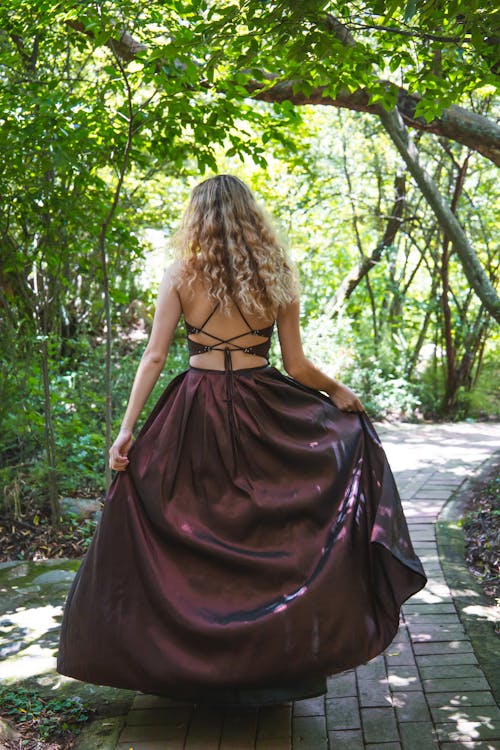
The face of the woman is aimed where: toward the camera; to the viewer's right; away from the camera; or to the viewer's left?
away from the camera

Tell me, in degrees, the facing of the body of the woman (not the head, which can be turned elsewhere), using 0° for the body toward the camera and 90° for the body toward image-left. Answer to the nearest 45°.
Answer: approximately 180°

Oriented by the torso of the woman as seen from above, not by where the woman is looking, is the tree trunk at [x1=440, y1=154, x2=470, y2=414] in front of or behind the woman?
in front
